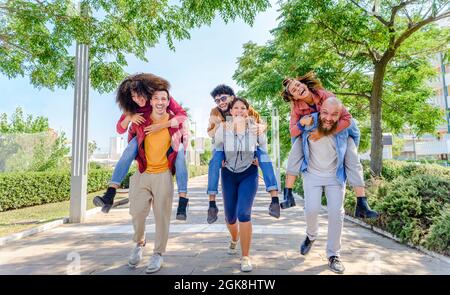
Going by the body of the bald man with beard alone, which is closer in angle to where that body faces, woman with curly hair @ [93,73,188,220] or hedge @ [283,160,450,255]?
the woman with curly hair

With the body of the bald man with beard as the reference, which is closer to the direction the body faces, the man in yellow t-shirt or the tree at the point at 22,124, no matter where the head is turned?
the man in yellow t-shirt

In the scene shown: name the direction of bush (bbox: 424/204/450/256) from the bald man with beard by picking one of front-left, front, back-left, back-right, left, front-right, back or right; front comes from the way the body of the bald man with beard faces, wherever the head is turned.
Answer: back-left

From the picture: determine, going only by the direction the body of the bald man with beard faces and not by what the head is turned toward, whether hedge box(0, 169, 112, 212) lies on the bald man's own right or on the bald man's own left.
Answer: on the bald man's own right

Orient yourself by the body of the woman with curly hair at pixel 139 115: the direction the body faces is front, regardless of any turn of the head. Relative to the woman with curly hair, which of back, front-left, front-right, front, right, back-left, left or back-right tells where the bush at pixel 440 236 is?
left

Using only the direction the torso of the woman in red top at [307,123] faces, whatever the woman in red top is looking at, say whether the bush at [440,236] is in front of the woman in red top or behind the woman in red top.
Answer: behind

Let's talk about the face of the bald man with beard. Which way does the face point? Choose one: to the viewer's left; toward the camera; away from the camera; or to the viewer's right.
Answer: toward the camera

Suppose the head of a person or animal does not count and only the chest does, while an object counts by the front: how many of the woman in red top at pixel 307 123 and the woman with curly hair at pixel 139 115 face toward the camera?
2

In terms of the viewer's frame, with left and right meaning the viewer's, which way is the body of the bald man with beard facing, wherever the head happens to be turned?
facing the viewer

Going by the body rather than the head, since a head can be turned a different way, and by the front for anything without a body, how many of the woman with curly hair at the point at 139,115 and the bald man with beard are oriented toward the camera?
2

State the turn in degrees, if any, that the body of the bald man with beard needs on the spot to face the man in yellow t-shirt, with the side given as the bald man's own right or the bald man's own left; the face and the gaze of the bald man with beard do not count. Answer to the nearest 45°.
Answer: approximately 90° to the bald man's own right

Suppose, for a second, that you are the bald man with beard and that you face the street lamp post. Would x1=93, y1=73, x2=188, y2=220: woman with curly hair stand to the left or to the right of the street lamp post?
left

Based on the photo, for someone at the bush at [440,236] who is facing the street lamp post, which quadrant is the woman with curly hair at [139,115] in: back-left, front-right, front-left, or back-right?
front-left

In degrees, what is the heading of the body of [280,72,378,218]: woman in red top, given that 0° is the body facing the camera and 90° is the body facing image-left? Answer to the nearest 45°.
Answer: approximately 0°

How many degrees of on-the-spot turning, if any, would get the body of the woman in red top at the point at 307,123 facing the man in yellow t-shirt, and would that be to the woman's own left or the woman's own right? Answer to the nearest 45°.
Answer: approximately 90° to the woman's own right

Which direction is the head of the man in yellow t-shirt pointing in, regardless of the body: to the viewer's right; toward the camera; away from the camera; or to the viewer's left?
toward the camera
